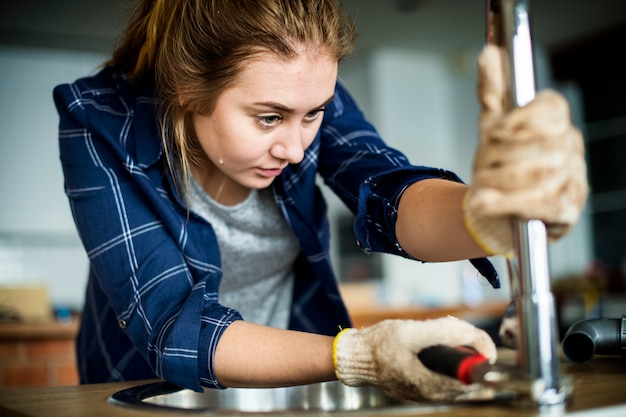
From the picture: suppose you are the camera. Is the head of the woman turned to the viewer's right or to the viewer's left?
to the viewer's right

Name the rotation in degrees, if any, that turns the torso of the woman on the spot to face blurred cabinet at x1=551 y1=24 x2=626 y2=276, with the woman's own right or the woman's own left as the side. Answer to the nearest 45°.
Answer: approximately 90° to the woman's own left
